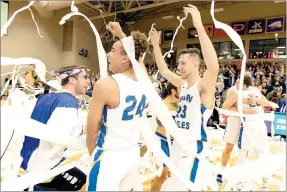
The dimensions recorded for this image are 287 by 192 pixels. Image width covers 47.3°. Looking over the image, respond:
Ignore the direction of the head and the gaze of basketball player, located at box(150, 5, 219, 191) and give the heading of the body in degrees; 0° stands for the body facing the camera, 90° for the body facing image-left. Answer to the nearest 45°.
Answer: approximately 45°

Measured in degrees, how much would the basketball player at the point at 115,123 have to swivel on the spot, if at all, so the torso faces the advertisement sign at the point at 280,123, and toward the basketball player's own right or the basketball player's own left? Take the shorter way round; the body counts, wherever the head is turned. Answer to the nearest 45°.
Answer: approximately 90° to the basketball player's own right

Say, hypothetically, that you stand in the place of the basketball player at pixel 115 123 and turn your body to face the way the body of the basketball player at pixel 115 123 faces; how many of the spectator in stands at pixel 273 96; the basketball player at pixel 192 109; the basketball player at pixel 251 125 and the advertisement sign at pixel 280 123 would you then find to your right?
4

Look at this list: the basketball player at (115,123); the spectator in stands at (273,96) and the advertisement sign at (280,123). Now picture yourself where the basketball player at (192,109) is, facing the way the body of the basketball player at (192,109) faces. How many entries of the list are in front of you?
1

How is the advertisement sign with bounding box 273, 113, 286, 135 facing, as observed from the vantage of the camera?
facing the viewer

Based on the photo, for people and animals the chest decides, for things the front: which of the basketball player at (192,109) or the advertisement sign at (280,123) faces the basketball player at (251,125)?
the advertisement sign

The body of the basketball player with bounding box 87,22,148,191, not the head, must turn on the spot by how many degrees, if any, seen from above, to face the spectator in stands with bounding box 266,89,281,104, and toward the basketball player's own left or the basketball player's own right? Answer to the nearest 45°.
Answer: approximately 90° to the basketball player's own right

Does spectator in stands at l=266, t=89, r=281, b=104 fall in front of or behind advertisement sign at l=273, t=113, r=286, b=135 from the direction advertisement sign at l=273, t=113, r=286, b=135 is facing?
behind

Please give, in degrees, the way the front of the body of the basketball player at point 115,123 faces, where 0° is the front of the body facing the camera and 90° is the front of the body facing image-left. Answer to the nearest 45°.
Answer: approximately 135°

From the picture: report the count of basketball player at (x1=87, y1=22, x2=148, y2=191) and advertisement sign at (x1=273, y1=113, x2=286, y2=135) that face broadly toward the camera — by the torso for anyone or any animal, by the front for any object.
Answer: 1

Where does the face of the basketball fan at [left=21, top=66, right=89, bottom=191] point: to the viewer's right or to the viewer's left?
to the viewer's right

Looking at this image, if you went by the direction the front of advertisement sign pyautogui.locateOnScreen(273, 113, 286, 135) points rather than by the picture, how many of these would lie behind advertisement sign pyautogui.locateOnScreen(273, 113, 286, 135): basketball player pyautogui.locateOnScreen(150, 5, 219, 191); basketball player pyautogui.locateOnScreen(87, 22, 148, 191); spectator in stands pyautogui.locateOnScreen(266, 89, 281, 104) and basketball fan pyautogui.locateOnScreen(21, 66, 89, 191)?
1
